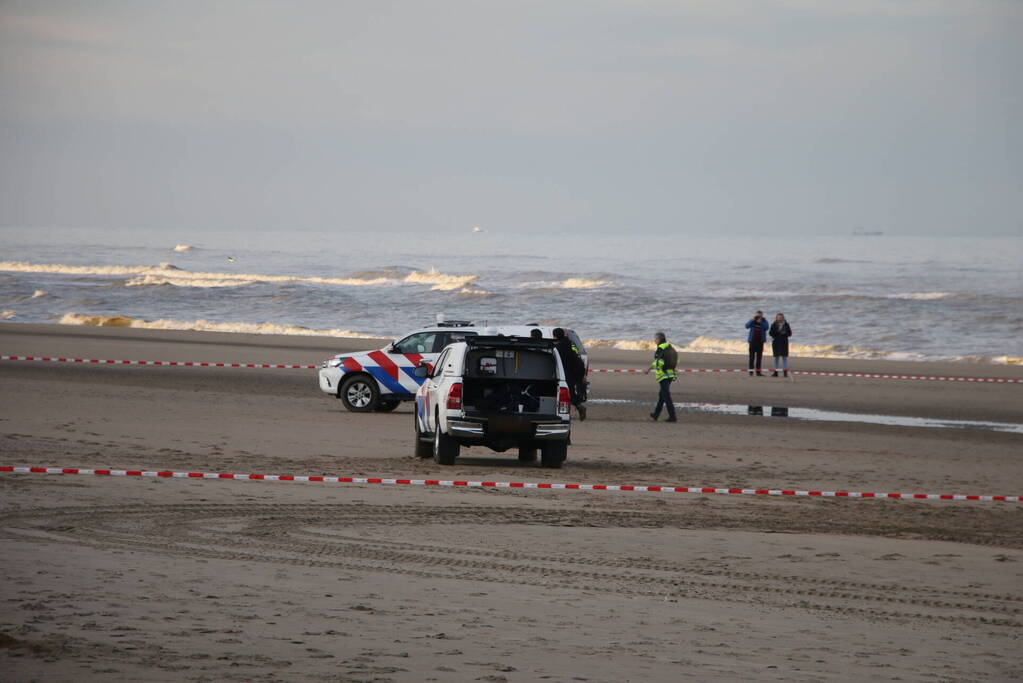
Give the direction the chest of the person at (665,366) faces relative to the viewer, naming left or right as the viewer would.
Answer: facing to the left of the viewer

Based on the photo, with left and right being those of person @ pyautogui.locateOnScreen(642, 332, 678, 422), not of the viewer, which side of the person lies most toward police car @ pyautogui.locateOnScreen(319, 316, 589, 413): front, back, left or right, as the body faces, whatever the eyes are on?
front

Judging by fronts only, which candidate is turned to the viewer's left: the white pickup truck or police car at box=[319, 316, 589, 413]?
the police car

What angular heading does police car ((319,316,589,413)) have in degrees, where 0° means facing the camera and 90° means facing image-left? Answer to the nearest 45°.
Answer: approximately 90°

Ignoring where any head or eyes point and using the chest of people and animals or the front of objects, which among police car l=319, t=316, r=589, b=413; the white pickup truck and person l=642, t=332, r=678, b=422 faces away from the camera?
the white pickup truck

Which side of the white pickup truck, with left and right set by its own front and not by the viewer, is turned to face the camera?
back

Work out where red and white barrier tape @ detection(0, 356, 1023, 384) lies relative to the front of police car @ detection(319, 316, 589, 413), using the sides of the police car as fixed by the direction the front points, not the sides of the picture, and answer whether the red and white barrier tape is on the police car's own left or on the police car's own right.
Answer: on the police car's own right

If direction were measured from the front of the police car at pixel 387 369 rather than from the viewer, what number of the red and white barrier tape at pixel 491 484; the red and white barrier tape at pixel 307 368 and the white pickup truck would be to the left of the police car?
2

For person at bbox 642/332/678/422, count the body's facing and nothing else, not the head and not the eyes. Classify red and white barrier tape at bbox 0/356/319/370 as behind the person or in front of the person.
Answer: in front

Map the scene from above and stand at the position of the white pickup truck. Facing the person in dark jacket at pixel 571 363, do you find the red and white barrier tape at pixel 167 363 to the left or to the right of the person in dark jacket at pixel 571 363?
left

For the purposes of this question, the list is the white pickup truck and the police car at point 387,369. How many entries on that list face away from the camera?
1
